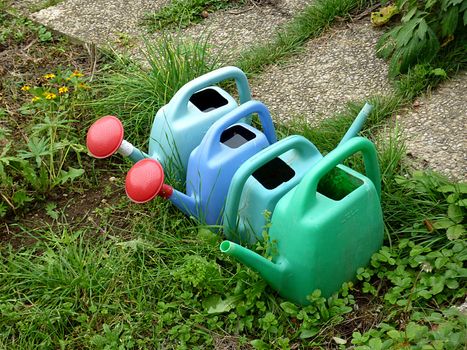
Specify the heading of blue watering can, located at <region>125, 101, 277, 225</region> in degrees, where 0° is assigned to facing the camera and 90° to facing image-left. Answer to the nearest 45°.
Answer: approximately 45°

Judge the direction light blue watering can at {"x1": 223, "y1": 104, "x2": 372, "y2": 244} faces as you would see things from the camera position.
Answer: facing away from the viewer and to the right of the viewer

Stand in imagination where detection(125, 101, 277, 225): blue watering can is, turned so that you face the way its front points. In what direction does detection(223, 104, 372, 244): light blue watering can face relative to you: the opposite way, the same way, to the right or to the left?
the opposite way

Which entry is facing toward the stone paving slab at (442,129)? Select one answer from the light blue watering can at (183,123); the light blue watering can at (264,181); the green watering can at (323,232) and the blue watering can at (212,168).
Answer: the light blue watering can at (264,181)

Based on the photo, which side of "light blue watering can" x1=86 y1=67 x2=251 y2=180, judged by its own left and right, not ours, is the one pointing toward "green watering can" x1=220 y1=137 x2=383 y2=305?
left

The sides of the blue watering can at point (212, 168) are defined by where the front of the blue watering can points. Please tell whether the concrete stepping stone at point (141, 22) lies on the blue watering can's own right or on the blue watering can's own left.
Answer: on the blue watering can's own right

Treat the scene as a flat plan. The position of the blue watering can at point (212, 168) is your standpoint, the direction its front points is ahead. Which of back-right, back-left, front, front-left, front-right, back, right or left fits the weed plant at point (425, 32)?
back

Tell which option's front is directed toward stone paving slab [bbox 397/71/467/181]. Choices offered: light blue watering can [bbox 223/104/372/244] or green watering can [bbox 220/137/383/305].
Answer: the light blue watering can

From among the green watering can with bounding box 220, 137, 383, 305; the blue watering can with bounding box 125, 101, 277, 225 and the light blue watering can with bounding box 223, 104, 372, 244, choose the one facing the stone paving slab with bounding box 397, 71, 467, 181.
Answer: the light blue watering can

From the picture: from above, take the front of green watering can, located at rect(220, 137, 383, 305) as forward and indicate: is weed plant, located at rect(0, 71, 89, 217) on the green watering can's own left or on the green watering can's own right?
on the green watering can's own right
